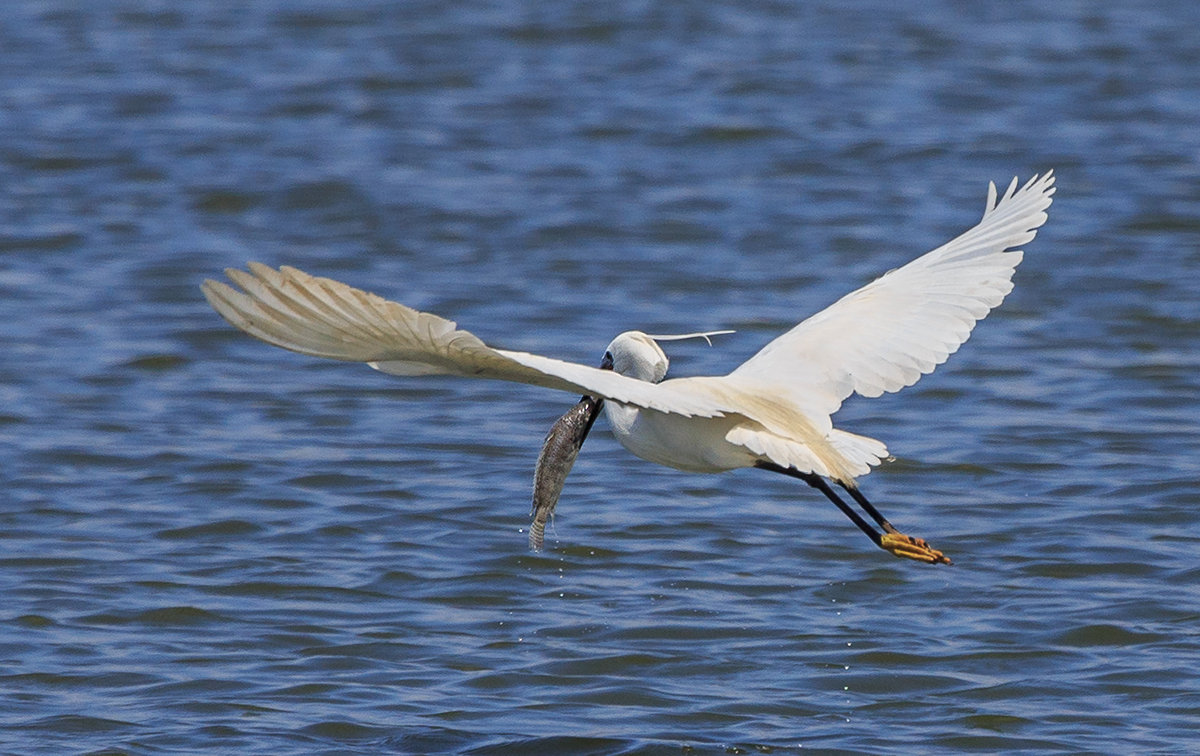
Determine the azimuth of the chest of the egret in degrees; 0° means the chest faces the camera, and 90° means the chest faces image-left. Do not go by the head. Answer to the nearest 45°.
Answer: approximately 135°
